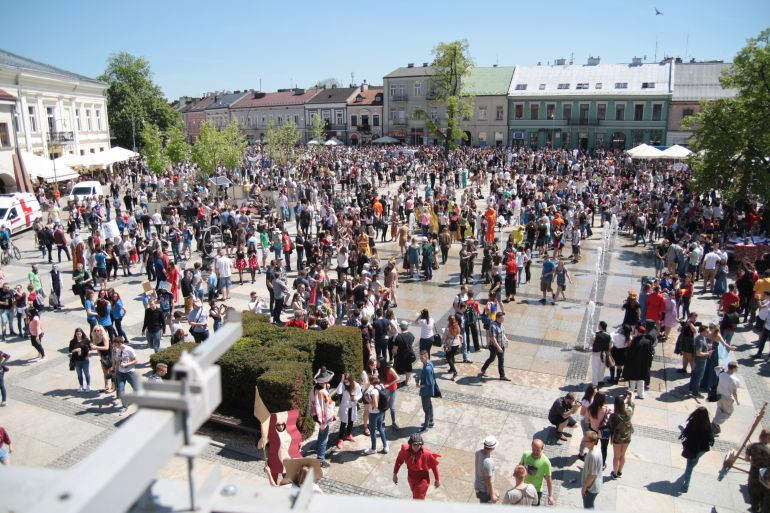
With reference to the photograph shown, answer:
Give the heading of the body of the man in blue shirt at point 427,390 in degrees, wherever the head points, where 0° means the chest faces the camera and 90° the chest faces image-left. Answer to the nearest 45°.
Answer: approximately 90°

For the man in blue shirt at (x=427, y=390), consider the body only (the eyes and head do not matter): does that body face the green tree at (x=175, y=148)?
no

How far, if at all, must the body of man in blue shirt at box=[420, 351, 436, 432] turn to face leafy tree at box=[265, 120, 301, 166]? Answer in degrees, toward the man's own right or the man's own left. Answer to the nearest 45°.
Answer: approximately 90° to the man's own right

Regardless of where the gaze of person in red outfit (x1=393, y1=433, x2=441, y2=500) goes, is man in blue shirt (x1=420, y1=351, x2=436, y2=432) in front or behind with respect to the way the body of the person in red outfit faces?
behind

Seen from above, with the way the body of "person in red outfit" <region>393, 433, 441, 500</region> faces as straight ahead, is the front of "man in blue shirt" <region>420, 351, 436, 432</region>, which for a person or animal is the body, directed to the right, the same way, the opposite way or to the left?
to the right

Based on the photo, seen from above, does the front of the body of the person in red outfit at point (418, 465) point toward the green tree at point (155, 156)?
no

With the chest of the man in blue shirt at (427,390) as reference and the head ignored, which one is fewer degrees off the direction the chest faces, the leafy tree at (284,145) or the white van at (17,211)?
the white van

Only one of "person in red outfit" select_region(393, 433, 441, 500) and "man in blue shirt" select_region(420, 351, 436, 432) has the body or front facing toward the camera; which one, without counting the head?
the person in red outfit

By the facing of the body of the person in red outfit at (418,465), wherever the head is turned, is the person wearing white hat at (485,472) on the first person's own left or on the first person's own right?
on the first person's own left

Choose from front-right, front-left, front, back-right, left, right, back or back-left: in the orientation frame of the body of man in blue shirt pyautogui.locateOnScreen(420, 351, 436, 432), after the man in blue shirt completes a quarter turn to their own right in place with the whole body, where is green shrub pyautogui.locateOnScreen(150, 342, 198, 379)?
left

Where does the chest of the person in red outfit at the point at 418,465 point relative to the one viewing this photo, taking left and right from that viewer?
facing the viewer

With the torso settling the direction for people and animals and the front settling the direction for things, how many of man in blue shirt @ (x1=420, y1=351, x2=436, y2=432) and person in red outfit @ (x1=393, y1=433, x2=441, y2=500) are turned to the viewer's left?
1

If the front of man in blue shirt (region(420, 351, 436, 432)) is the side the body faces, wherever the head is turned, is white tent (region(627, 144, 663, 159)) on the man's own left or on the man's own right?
on the man's own right

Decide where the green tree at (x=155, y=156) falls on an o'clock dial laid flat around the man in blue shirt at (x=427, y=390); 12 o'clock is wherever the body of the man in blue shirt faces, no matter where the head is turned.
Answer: The green tree is roughly at 2 o'clock from the man in blue shirt.

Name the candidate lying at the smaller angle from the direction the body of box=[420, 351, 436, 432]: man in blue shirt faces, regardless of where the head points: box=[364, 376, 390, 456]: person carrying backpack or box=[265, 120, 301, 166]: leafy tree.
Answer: the person carrying backpack

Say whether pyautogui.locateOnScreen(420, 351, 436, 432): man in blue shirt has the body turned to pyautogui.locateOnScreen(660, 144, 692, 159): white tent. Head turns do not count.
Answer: no

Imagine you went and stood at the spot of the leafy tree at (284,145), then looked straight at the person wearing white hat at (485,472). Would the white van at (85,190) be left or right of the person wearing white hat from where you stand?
right
